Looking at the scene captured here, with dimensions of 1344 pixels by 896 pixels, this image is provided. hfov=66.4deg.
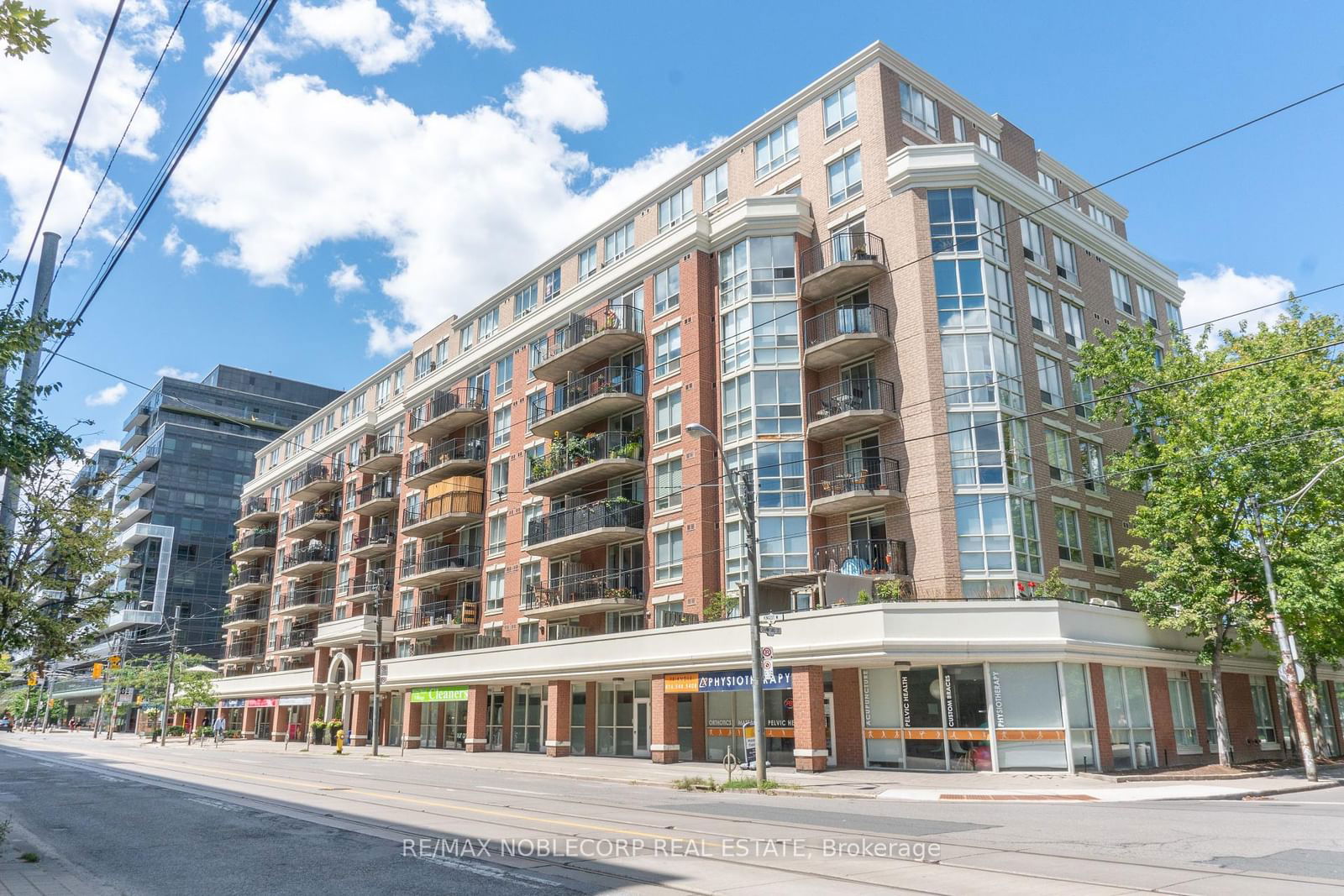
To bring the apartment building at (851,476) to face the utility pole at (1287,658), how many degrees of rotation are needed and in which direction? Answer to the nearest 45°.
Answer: approximately 90° to its left

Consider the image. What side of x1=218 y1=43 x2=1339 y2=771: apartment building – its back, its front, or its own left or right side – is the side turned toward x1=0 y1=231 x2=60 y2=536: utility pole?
front

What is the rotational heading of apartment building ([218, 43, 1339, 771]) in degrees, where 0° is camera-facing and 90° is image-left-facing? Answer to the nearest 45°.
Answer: approximately 45°
